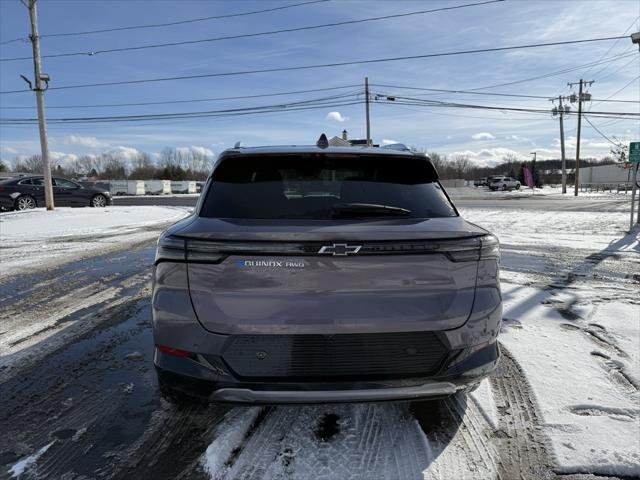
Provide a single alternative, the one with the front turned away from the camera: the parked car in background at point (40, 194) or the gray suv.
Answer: the gray suv

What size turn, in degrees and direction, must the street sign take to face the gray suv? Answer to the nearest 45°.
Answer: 0° — it already faces it

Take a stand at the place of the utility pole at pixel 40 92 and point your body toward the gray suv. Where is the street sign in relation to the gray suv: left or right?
left

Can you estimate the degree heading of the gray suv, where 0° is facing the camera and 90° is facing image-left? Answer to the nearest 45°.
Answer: approximately 180°

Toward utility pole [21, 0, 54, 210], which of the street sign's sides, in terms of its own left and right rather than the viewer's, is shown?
right

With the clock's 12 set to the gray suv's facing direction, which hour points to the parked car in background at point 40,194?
The parked car in background is roughly at 11 o'clock from the gray suv.

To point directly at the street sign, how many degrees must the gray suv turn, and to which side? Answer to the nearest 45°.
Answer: approximately 45° to its right

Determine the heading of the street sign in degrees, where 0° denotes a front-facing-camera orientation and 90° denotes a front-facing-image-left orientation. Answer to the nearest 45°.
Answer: approximately 0°
